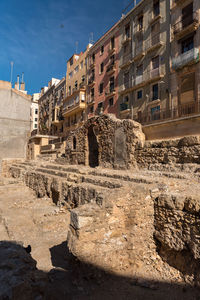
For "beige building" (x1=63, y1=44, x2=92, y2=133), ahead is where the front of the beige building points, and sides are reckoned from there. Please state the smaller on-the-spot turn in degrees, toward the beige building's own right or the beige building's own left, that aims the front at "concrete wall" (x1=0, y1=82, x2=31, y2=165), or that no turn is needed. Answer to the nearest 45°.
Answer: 0° — it already faces it

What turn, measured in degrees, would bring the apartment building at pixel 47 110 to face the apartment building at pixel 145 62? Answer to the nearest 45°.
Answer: approximately 45° to its left

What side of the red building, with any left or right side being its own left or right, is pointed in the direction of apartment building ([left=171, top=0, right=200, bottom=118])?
left

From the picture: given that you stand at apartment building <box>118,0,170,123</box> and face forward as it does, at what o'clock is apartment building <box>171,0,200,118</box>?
apartment building <box>171,0,200,118</box> is roughly at 9 o'clock from apartment building <box>118,0,170,123</box>.

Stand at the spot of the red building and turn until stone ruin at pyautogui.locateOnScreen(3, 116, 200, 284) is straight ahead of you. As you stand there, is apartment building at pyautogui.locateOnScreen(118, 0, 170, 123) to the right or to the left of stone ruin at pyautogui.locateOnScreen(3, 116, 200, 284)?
left

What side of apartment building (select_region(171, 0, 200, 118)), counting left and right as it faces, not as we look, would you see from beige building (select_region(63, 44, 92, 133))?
right

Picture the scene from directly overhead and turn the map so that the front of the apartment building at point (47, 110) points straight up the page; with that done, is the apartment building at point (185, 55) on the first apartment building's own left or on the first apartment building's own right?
on the first apartment building's own left

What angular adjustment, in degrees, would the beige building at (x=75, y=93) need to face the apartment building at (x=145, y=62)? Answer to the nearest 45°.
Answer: approximately 90° to its left

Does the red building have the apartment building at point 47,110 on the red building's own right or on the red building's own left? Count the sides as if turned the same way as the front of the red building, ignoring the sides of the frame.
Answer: on the red building's own right
